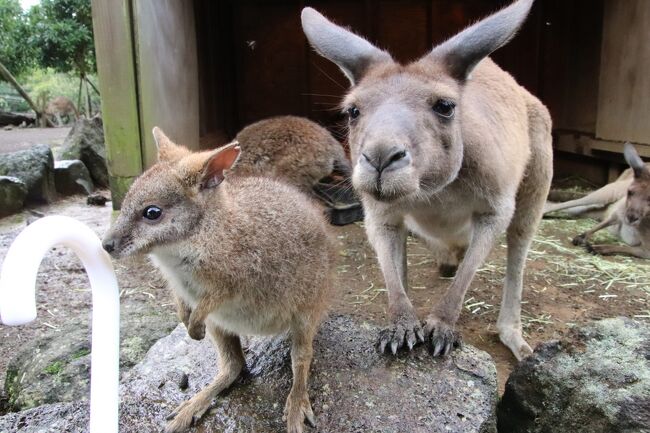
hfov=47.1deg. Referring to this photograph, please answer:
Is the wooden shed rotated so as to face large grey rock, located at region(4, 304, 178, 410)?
yes

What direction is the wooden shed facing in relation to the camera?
toward the camera

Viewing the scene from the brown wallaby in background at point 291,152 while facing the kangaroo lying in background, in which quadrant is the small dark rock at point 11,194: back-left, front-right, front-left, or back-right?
back-left

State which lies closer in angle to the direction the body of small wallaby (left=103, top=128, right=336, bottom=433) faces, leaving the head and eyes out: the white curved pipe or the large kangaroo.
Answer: the white curved pipe

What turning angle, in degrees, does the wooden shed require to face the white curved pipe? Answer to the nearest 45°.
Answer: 0° — it already faces it

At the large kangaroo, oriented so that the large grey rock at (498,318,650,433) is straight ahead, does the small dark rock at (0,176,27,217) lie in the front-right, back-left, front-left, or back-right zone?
back-right

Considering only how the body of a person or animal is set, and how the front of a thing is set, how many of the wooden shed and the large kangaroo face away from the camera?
0

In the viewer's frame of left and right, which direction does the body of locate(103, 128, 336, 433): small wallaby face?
facing the viewer and to the left of the viewer

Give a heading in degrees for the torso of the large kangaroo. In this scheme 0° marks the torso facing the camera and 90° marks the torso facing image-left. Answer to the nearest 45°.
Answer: approximately 45°

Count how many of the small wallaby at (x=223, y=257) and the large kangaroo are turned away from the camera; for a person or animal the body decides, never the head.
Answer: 0

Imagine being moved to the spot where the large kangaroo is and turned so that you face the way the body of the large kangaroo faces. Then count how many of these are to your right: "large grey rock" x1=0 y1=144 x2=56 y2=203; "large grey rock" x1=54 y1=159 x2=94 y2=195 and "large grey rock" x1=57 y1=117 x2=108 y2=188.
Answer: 3

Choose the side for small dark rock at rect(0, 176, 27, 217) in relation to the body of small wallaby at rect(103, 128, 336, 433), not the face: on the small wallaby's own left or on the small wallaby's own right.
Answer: on the small wallaby's own right

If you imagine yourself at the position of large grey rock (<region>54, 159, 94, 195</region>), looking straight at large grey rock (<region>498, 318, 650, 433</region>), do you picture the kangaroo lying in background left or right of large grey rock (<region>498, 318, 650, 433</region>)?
left

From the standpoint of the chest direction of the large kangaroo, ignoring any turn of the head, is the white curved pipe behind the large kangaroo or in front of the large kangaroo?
in front

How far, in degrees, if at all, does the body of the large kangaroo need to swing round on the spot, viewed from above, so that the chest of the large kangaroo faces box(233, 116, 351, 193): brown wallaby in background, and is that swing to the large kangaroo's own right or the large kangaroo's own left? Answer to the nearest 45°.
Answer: approximately 90° to the large kangaroo's own right

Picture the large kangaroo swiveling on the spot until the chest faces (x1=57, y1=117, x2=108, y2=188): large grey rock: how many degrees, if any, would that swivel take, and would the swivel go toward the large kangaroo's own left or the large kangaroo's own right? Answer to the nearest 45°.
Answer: approximately 90° to the large kangaroo's own right
